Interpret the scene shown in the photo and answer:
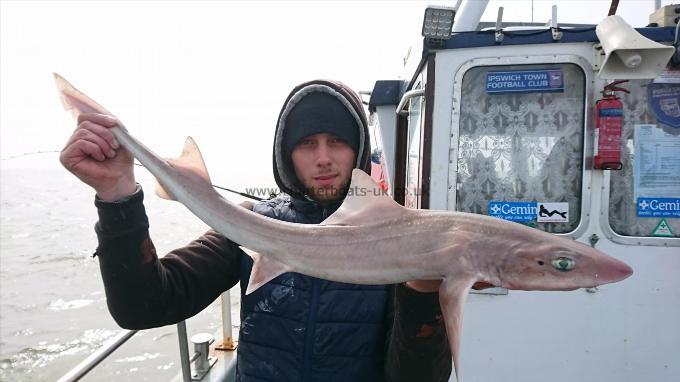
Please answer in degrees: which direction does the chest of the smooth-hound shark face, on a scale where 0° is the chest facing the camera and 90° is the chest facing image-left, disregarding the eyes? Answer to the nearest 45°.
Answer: approximately 270°

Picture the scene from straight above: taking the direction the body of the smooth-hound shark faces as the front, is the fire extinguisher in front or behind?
in front

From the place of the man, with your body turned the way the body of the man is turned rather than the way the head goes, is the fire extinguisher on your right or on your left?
on your left

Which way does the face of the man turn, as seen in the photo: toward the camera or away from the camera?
toward the camera

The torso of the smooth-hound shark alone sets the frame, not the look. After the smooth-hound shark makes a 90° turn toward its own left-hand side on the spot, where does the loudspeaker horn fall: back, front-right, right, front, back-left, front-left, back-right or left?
front-right

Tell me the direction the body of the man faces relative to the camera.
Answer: toward the camera
